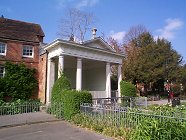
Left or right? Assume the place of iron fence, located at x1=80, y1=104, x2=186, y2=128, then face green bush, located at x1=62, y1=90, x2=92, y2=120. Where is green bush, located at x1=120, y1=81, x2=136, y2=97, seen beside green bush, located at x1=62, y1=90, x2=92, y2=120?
right

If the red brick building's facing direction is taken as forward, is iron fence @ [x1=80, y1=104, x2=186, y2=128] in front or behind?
in front

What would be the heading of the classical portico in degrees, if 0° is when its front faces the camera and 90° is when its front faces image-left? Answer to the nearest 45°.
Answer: approximately 315°

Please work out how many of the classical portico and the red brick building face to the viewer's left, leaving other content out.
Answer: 0

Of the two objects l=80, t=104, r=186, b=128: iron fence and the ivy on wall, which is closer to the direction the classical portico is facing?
the iron fence

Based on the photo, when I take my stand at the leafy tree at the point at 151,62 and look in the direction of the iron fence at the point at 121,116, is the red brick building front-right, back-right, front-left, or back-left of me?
front-right

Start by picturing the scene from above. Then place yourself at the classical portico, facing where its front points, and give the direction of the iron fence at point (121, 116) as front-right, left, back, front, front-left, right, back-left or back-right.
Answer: front-right

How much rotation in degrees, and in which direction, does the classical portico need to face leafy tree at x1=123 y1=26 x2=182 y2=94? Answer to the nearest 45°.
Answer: approximately 90° to its left

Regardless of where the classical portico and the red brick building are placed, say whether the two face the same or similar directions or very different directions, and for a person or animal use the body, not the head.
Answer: same or similar directions
